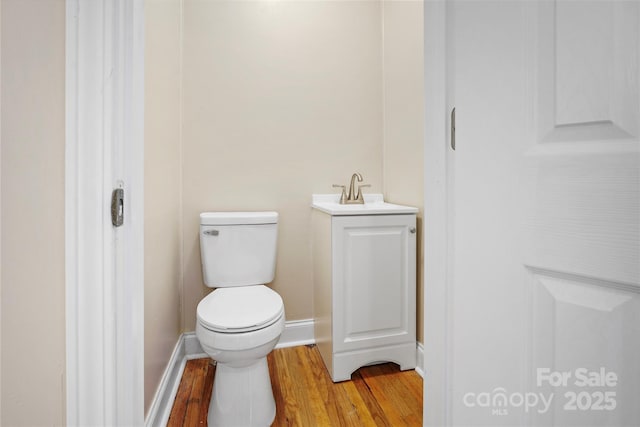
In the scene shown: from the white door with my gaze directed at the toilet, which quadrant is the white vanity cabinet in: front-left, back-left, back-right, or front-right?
front-right

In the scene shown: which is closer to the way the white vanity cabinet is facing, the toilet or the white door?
the white door

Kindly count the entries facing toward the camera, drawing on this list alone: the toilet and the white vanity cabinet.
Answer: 2

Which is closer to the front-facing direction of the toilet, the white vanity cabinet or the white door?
the white door

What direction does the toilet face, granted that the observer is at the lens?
facing the viewer

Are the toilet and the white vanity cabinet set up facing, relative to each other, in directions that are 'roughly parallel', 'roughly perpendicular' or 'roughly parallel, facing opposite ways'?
roughly parallel

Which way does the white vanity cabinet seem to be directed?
toward the camera

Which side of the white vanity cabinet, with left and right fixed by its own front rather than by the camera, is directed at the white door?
front

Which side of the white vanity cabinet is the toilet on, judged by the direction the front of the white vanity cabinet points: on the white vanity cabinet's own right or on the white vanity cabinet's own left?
on the white vanity cabinet's own right

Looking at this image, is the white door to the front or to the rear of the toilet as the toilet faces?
to the front

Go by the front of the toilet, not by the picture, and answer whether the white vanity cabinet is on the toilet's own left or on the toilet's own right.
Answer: on the toilet's own left
